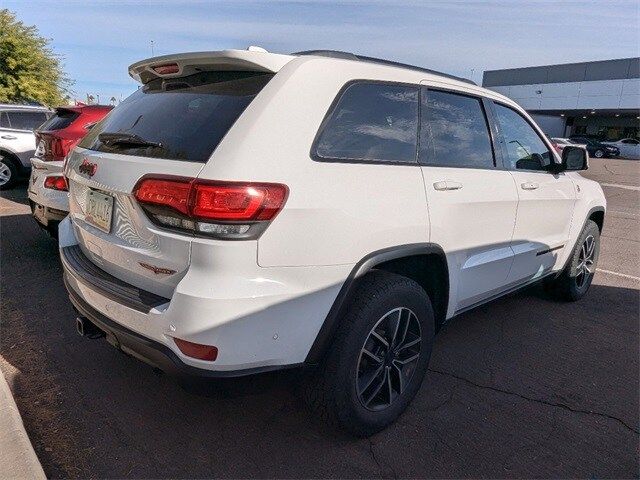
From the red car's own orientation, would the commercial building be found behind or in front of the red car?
in front

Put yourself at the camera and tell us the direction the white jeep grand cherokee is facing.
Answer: facing away from the viewer and to the right of the viewer

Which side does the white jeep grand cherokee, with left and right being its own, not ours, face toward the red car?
left

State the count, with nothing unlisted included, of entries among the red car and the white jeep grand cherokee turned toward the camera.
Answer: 0

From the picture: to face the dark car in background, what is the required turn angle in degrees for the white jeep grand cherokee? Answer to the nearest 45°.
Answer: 0° — it already faces it

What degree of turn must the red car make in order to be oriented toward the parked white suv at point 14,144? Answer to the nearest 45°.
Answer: approximately 45° to its left

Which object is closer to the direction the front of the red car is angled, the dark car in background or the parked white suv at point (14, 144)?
the dark car in background

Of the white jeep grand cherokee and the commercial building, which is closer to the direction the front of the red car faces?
the commercial building

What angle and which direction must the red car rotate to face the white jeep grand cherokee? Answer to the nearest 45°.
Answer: approximately 135° to its right

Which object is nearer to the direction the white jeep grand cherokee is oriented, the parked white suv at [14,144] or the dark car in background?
the dark car in background

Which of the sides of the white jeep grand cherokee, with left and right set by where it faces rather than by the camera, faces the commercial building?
front

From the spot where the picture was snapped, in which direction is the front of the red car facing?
facing away from the viewer and to the right of the viewer

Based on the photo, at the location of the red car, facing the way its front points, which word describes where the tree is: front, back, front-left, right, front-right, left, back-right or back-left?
front-left
